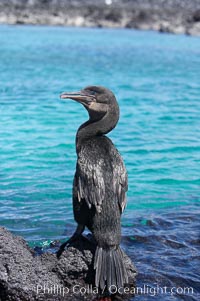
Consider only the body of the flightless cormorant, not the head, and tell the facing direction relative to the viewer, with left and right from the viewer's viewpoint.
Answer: facing away from the viewer and to the left of the viewer
